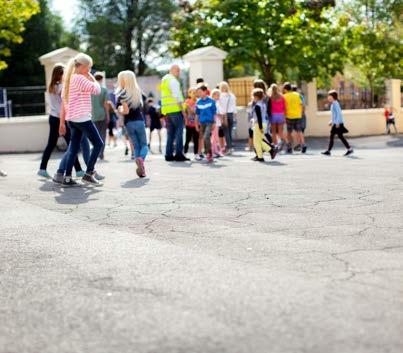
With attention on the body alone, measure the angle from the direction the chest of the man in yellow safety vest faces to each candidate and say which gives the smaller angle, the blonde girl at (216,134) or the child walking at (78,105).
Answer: the blonde girl

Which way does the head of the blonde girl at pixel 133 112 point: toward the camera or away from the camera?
away from the camera

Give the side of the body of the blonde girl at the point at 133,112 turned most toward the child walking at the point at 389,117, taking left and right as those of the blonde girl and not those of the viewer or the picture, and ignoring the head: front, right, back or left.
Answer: right

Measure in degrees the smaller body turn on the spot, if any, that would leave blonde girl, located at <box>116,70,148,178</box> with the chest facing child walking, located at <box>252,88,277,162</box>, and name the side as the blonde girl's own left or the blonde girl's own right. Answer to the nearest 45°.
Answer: approximately 90° to the blonde girl's own right

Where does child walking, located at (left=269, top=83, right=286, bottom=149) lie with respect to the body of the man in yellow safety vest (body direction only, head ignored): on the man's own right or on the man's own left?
on the man's own left

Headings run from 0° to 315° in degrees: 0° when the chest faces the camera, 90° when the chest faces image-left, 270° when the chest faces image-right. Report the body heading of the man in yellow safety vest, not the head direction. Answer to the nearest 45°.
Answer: approximately 270°

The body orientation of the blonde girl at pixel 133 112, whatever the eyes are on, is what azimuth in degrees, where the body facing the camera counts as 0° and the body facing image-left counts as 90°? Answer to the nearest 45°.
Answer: approximately 135°
